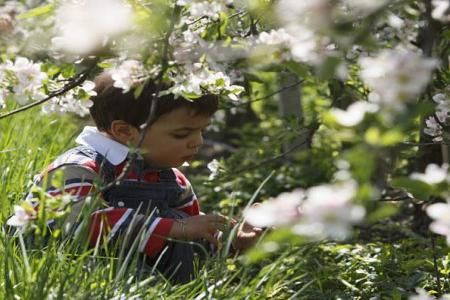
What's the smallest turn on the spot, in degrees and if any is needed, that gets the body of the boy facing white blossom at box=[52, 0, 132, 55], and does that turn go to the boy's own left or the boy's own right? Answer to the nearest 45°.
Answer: approximately 45° to the boy's own right

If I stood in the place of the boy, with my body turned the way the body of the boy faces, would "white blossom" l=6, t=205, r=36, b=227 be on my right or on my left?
on my right

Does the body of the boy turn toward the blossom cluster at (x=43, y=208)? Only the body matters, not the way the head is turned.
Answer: no

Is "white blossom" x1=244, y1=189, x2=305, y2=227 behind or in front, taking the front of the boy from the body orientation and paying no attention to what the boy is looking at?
in front

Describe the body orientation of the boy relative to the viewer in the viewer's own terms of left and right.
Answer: facing the viewer and to the right of the viewer

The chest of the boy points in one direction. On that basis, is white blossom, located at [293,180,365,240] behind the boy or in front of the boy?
in front

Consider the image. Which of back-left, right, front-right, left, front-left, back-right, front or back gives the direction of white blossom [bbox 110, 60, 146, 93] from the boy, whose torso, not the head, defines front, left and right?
front-right

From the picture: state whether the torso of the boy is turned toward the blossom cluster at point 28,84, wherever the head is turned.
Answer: no

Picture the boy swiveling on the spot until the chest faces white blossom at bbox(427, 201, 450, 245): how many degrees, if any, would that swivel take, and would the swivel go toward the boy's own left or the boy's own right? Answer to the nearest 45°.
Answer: approximately 45° to the boy's own right
